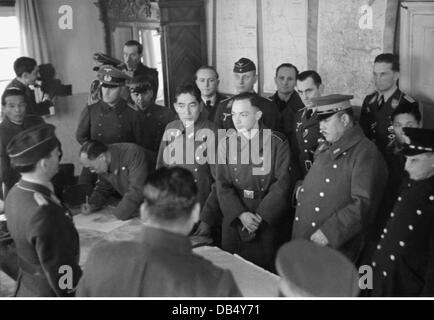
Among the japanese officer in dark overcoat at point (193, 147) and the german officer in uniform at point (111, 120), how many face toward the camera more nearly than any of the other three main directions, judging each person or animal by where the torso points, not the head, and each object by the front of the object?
2

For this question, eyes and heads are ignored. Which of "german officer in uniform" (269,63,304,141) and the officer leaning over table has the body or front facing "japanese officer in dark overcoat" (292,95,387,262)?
the german officer in uniform

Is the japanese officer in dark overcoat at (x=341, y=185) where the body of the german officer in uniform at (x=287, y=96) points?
yes

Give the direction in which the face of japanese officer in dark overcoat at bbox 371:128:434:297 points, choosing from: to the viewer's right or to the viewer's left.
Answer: to the viewer's left

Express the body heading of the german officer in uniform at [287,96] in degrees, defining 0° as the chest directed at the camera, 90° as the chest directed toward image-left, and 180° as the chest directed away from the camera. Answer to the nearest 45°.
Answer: approximately 0°

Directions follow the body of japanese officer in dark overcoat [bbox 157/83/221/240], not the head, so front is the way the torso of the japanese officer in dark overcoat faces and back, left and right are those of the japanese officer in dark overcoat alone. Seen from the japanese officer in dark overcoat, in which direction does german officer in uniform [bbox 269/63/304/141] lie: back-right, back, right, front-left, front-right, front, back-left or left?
back-left

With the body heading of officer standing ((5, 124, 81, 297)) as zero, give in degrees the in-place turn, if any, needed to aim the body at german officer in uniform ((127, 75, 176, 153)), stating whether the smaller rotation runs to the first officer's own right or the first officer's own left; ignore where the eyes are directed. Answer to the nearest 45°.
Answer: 0° — they already face them

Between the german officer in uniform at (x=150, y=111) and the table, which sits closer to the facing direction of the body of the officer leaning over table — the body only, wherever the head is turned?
the table

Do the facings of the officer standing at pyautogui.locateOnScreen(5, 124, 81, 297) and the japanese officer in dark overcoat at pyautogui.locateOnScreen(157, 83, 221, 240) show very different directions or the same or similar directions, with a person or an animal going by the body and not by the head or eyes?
very different directions

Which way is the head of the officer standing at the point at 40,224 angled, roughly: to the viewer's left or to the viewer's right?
to the viewer's right

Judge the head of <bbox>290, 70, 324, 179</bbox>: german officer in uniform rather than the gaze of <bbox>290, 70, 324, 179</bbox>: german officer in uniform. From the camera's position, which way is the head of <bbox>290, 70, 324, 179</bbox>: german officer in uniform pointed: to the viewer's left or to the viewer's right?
to the viewer's left

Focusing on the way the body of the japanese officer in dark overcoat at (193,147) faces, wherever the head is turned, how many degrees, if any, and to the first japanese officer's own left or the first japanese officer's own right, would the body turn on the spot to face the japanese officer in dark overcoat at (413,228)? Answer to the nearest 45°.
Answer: approximately 45° to the first japanese officer's own left
